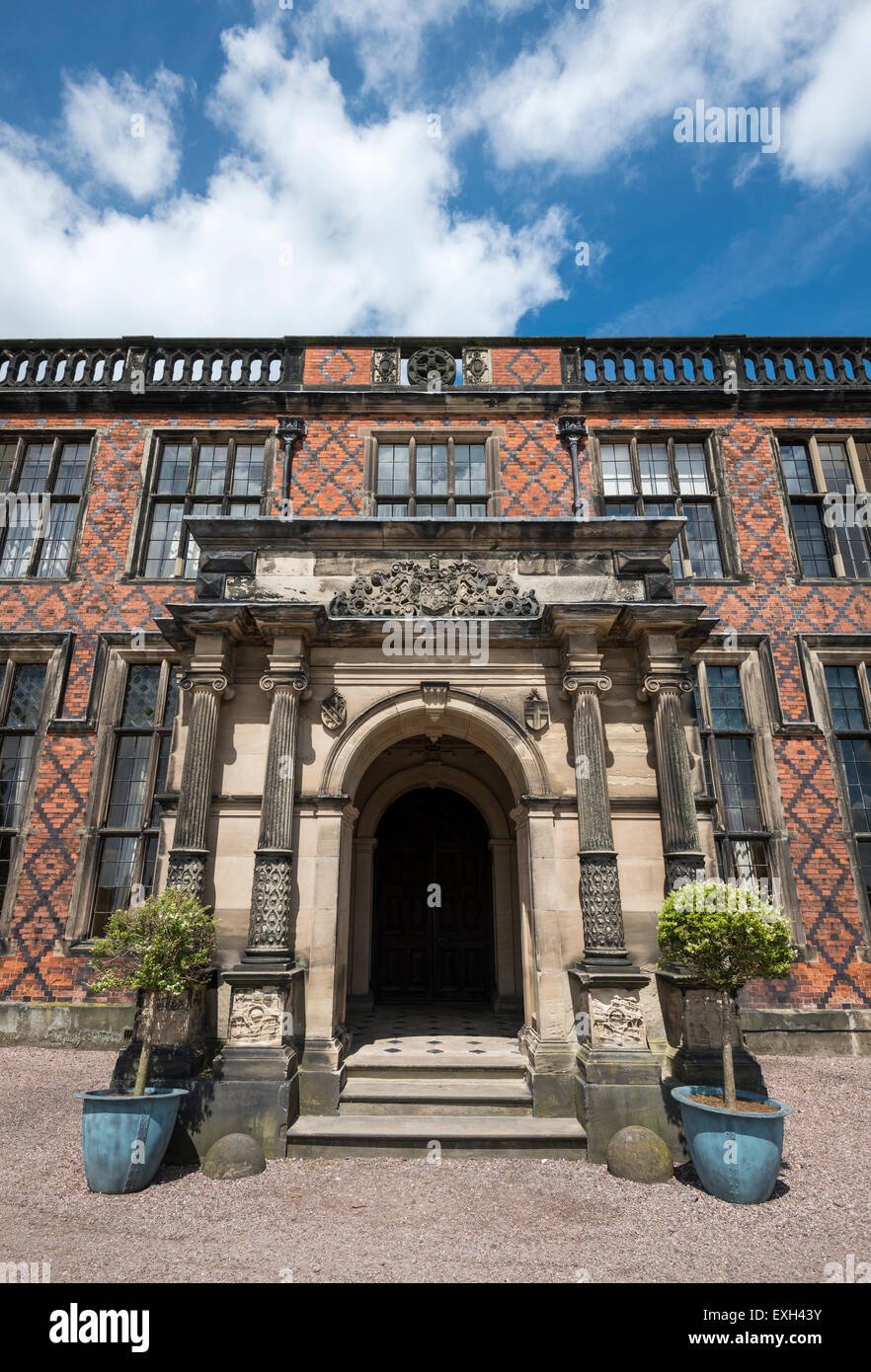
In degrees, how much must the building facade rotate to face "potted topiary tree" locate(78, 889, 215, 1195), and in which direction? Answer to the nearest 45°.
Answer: approximately 45° to its right

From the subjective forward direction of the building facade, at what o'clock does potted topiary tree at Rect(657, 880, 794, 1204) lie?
The potted topiary tree is roughly at 11 o'clock from the building facade.

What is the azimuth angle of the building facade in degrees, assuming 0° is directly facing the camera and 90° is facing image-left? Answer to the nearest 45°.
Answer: approximately 0°
